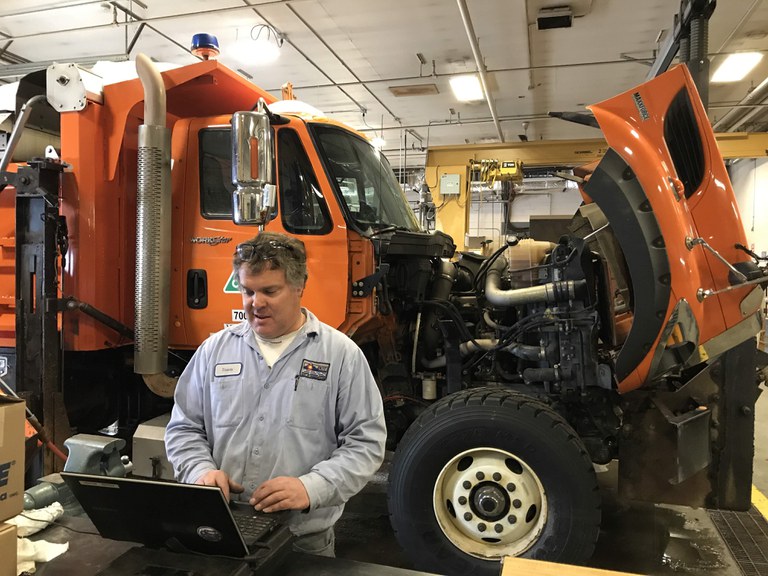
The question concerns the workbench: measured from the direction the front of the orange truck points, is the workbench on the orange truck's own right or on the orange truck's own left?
on the orange truck's own right

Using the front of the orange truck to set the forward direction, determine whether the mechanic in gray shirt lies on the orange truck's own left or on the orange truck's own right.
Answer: on the orange truck's own right

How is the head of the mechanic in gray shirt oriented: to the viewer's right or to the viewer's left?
to the viewer's left

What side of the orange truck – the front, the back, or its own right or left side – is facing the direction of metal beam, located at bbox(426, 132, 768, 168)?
left

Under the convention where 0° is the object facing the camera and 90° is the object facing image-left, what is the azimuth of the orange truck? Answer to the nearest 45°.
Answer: approximately 270°

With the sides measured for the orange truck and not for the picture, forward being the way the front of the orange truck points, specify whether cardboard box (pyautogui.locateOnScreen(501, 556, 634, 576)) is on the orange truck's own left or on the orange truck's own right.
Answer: on the orange truck's own right

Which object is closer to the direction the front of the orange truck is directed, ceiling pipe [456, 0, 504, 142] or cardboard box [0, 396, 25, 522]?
the ceiling pipe

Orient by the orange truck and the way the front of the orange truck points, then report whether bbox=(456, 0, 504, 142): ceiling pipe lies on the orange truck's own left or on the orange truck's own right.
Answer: on the orange truck's own left

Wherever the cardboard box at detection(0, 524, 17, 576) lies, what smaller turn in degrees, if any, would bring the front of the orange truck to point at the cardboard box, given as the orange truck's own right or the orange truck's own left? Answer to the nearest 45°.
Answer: approximately 135° to the orange truck's own right

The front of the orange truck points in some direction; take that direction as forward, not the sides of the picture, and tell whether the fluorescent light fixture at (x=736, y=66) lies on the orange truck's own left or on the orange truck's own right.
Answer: on the orange truck's own left
